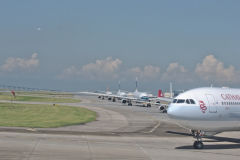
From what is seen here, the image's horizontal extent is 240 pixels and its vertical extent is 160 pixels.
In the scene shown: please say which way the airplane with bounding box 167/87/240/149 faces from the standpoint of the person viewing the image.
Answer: facing the viewer and to the left of the viewer
